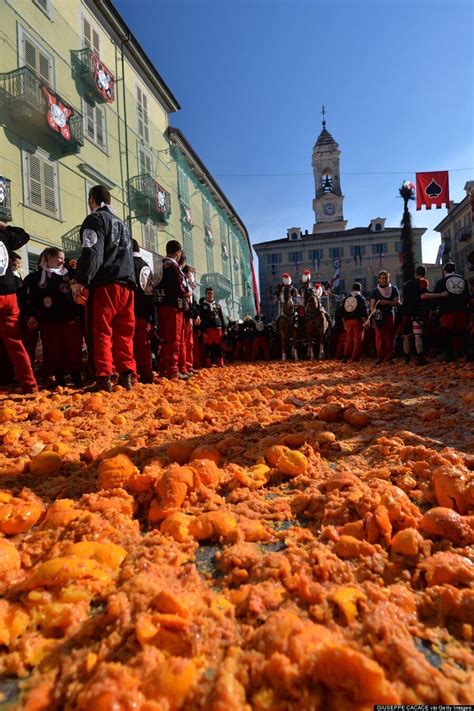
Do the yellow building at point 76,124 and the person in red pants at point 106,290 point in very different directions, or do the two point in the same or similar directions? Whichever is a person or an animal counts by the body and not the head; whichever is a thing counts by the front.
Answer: very different directions

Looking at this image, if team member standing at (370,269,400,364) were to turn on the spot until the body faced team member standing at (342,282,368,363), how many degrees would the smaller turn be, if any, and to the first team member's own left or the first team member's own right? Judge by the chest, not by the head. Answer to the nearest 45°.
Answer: approximately 135° to the first team member's own right

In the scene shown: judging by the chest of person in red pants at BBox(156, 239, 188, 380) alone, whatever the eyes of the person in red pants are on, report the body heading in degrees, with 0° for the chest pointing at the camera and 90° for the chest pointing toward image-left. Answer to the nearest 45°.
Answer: approximately 270°

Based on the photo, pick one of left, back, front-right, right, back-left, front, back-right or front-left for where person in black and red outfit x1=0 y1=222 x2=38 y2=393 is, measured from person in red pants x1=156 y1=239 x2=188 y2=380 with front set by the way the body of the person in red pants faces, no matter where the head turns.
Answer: back-right

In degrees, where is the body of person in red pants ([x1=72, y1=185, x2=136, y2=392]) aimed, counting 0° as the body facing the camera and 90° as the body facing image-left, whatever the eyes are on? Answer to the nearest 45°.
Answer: approximately 135°

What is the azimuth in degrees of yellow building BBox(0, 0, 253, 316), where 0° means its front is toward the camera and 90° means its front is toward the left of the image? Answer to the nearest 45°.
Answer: approximately 315°
